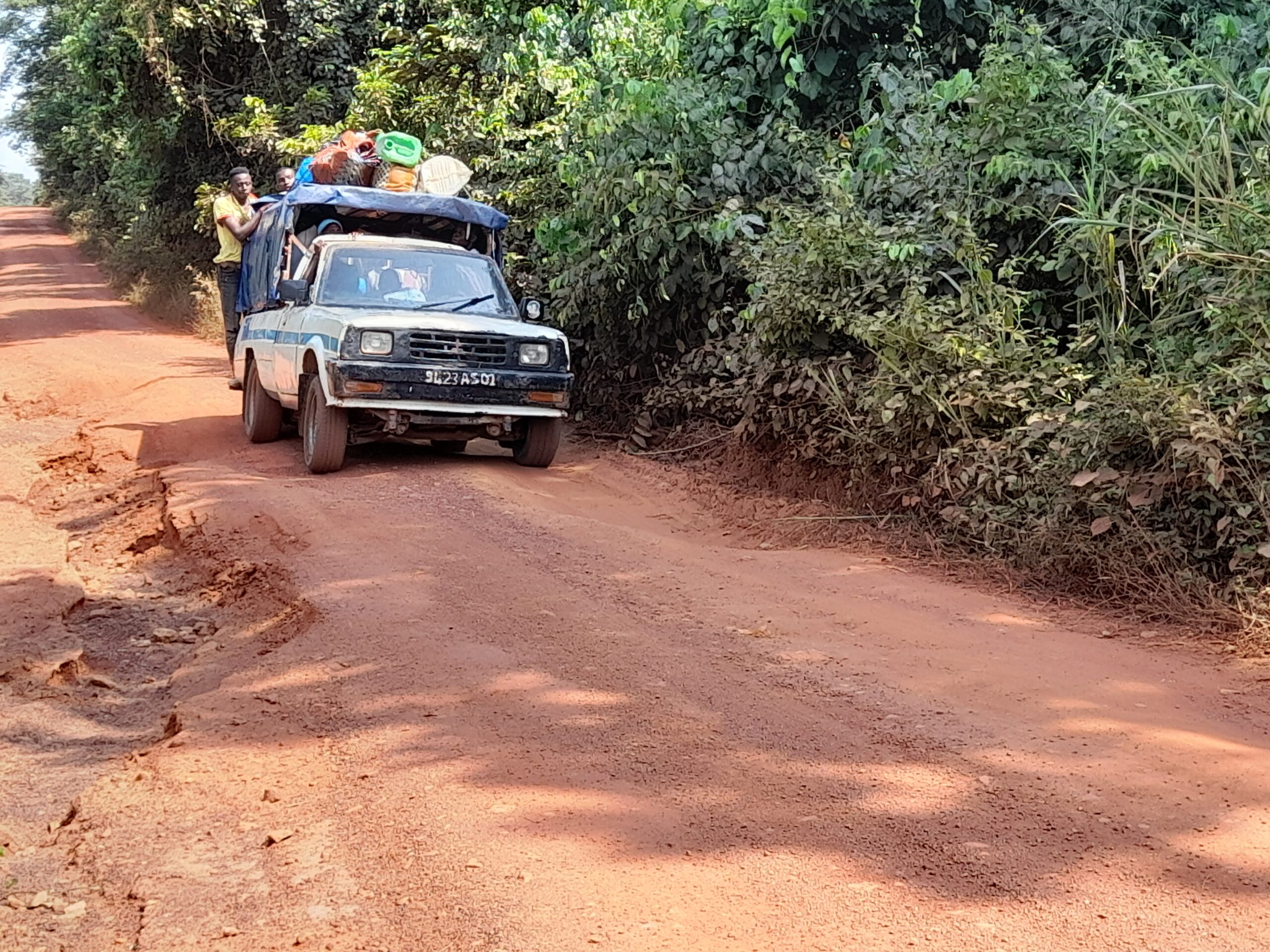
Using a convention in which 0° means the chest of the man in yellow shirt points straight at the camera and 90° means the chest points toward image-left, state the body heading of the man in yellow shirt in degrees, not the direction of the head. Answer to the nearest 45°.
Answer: approximately 315°

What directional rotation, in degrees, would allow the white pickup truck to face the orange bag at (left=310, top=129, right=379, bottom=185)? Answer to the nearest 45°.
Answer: approximately 135° to its left

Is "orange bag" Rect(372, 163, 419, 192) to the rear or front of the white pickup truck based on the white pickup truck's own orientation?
to the rear

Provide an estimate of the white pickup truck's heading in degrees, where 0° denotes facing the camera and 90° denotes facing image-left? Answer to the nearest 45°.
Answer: approximately 315°
